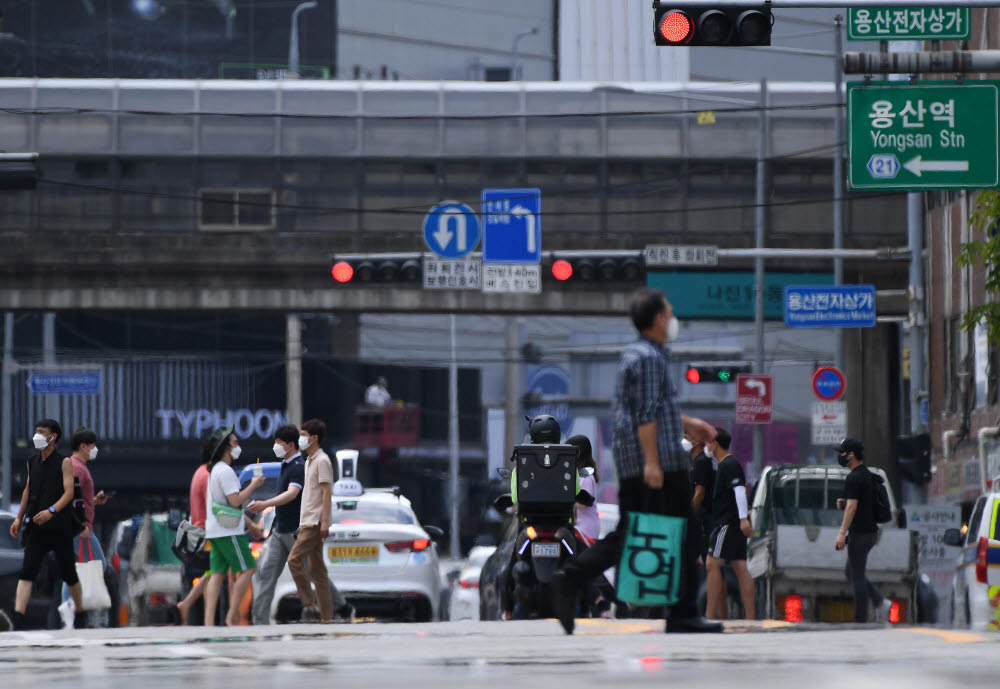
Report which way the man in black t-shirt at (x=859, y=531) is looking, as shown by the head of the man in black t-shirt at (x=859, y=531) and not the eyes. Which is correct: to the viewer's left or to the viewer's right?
to the viewer's left

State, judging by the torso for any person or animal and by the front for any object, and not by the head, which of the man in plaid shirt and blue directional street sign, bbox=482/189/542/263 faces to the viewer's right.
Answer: the man in plaid shirt

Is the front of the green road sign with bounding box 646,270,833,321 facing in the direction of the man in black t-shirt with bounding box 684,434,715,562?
yes

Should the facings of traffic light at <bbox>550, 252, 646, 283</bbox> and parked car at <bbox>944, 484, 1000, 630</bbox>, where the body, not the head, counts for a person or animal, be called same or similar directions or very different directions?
very different directions

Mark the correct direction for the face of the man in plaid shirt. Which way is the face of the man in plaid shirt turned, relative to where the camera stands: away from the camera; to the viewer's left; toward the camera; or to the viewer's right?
to the viewer's right

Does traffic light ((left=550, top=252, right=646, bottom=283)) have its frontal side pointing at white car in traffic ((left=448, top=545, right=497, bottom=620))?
yes

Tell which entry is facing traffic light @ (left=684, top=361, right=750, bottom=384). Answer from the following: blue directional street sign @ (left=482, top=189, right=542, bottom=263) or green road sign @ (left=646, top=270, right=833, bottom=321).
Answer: the green road sign

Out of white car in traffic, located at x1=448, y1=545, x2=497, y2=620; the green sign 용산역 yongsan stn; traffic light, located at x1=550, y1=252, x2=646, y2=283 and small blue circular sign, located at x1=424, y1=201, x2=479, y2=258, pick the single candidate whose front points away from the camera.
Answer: the white car in traffic

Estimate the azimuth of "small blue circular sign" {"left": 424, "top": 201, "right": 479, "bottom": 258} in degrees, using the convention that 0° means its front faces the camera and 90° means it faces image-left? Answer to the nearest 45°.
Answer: approximately 0°
